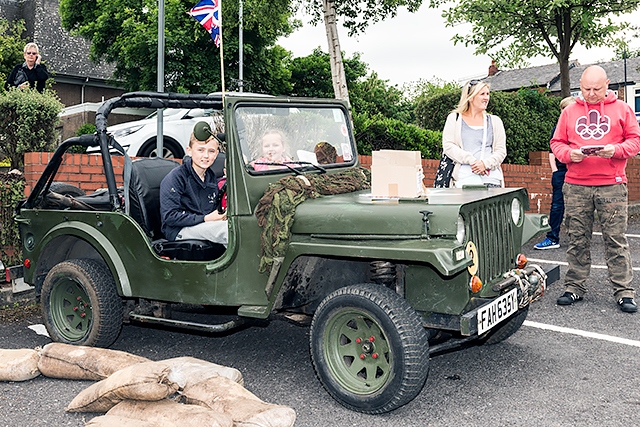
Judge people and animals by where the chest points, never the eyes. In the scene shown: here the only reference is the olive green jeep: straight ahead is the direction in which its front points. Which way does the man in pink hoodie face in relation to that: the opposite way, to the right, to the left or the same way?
to the right

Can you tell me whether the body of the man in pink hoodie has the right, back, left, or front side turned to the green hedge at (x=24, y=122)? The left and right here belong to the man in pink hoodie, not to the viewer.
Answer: right

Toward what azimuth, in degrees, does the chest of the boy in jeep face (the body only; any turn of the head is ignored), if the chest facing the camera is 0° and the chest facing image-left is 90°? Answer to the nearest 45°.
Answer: approximately 315°

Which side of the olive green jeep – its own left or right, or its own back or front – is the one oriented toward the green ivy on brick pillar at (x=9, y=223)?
back

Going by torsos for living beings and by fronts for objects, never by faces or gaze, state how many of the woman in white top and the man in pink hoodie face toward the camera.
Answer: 2

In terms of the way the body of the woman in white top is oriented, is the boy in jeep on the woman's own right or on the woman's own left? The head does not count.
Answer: on the woman's own right

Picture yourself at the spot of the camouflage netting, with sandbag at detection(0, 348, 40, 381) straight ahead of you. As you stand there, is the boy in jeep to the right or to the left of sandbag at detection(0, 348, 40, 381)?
right

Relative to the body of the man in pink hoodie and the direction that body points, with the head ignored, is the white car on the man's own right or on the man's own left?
on the man's own right
